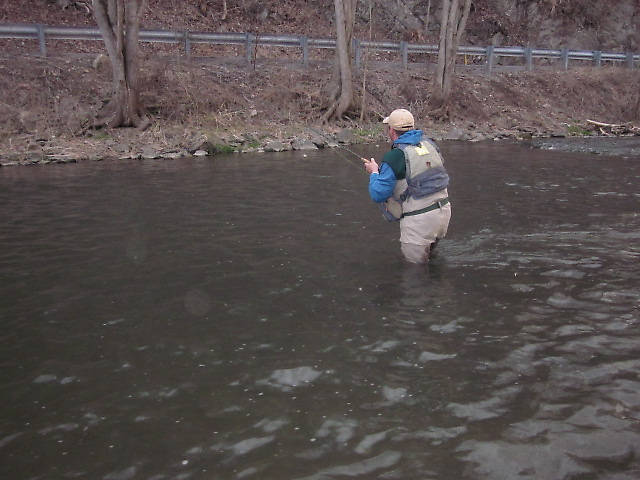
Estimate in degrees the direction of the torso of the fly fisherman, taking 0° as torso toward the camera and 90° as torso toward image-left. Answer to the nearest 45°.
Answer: approximately 135°

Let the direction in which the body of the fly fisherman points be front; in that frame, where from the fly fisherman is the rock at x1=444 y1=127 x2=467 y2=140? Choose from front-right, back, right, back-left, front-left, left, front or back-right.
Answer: front-right

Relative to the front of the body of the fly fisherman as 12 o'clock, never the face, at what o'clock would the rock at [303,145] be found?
The rock is roughly at 1 o'clock from the fly fisherman.

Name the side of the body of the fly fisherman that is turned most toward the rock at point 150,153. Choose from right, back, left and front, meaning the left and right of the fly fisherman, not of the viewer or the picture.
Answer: front

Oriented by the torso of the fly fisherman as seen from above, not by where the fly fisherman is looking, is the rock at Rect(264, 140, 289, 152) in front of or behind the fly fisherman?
in front

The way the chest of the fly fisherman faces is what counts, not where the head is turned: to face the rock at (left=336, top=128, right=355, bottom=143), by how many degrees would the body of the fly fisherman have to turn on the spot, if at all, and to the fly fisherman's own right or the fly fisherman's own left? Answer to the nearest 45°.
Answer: approximately 45° to the fly fisherman's own right

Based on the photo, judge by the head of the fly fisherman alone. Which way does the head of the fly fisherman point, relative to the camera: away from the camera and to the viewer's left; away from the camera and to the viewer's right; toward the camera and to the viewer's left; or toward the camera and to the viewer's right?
away from the camera and to the viewer's left

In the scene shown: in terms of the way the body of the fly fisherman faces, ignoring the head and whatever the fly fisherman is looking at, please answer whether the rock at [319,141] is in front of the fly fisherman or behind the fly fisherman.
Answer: in front
